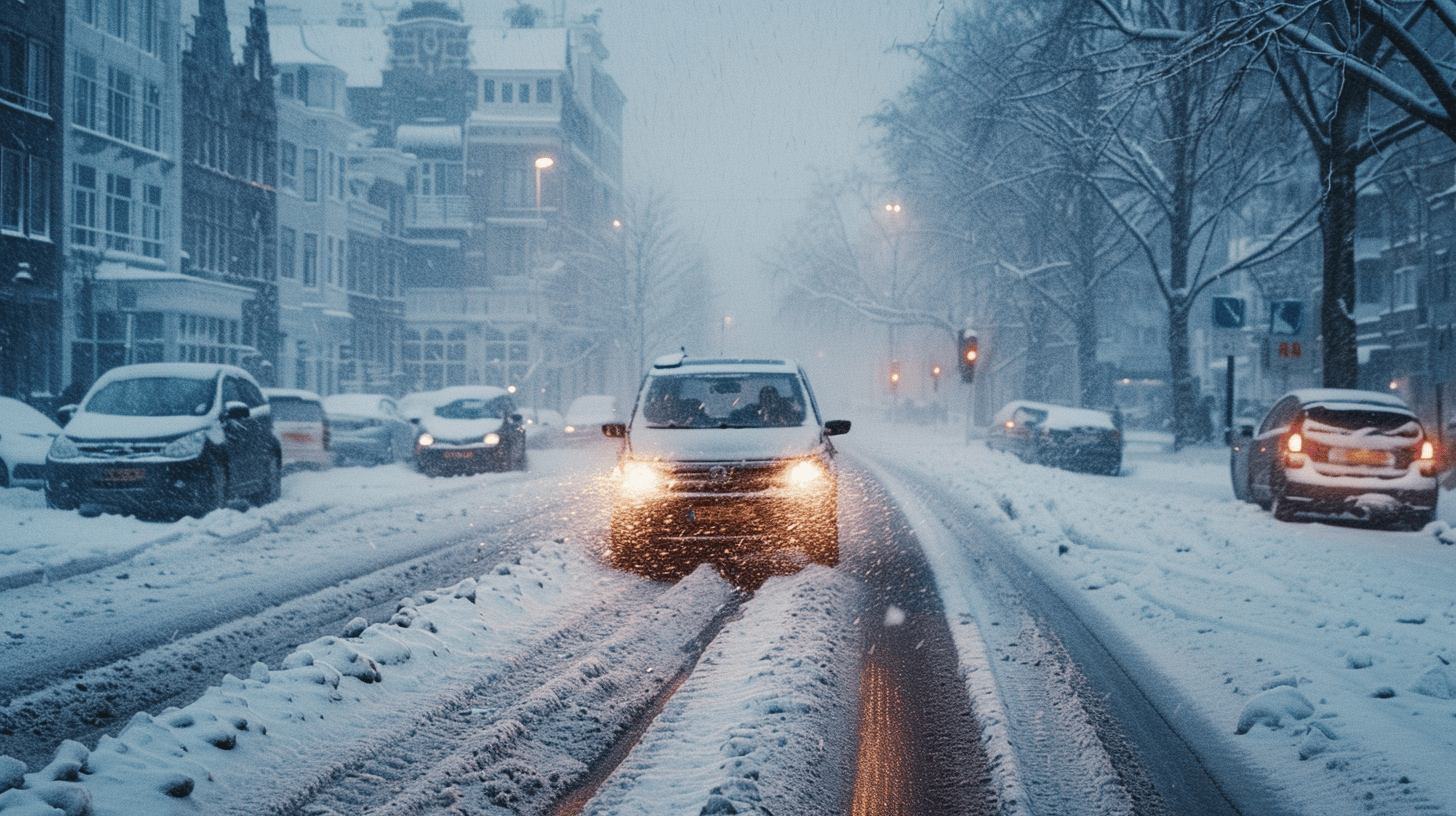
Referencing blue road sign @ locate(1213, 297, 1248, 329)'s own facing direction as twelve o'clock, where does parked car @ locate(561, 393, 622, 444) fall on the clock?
The parked car is roughly at 4 o'clock from the blue road sign.

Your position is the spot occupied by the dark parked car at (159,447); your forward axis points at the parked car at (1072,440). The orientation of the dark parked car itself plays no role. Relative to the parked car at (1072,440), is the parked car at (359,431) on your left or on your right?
left

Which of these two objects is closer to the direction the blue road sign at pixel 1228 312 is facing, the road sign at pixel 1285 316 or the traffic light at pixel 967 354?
the road sign

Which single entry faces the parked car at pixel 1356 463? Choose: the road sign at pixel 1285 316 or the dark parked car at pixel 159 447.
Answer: the road sign

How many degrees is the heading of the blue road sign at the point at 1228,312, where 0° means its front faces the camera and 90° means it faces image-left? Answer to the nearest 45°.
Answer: approximately 0°

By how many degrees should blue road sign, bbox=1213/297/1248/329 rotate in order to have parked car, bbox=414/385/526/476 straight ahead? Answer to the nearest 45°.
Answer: approximately 90° to its right

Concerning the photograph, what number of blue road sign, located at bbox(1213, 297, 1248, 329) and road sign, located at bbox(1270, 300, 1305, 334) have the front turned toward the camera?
2

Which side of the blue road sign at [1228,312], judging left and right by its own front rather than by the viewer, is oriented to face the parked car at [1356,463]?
front

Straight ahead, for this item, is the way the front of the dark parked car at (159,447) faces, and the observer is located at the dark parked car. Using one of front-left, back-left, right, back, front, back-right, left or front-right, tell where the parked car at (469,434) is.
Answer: back

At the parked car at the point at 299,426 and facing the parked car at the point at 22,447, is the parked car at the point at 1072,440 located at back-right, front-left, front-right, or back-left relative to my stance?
back-left

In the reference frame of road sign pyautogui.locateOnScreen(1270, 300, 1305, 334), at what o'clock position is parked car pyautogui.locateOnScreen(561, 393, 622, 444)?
The parked car is roughly at 4 o'clock from the road sign.

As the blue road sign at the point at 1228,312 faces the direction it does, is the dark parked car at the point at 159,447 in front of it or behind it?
in front

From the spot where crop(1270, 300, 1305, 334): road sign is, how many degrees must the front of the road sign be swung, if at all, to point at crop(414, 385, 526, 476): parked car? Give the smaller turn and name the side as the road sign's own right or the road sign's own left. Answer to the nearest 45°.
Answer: approximately 90° to the road sign's own right

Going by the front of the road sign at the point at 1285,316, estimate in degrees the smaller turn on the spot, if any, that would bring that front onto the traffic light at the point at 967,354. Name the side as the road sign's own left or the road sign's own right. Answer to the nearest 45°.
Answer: approximately 135° to the road sign's own right
